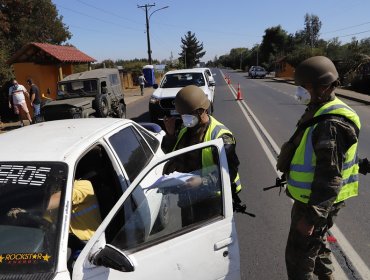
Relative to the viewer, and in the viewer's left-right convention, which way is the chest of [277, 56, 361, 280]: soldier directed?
facing to the left of the viewer

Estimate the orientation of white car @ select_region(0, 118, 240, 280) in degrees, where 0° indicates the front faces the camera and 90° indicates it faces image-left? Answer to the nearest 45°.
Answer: approximately 45°

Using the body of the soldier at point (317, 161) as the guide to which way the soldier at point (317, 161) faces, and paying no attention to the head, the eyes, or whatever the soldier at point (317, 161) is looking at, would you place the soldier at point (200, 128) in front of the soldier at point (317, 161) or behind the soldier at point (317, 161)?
in front

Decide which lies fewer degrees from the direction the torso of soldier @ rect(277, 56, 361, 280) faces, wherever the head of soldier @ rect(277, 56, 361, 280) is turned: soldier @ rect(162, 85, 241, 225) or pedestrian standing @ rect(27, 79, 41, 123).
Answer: the soldier

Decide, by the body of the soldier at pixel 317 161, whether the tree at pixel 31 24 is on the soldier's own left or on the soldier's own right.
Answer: on the soldier's own right

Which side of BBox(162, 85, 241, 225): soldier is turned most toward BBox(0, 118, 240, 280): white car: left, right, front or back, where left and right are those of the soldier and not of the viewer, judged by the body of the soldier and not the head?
front

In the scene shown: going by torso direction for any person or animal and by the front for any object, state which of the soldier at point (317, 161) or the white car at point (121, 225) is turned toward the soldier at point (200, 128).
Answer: the soldier at point (317, 161)

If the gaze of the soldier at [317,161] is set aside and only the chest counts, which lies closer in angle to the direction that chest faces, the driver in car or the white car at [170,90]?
the driver in car

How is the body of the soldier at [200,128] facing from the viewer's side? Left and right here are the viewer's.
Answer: facing the viewer and to the left of the viewer

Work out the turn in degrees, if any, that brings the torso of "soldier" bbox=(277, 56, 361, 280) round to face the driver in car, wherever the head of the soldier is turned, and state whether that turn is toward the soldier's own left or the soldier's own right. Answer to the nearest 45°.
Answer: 0° — they already face them

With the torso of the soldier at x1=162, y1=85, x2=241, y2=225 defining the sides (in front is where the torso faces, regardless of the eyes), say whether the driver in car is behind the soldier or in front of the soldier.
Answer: in front

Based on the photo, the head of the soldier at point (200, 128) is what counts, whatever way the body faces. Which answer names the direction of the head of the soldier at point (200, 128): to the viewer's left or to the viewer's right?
to the viewer's left
